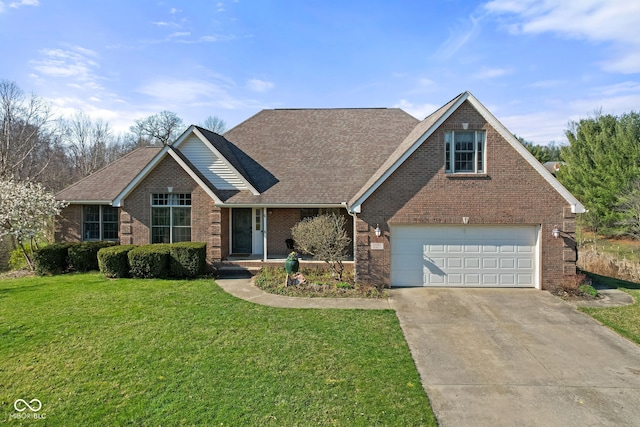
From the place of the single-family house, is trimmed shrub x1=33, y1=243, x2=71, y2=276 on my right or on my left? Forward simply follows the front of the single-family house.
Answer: on my right

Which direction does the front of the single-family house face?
toward the camera

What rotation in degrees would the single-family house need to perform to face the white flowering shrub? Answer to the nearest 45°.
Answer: approximately 90° to its right
